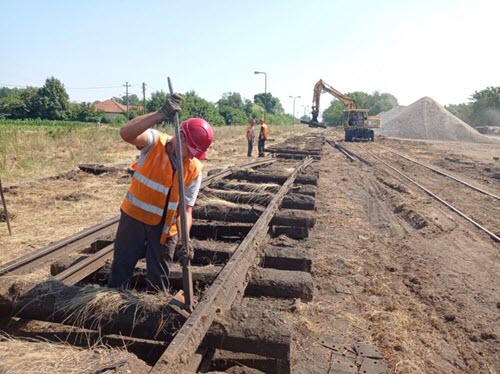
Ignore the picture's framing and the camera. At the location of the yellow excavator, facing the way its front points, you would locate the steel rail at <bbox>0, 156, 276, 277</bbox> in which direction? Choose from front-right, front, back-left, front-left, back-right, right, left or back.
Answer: left

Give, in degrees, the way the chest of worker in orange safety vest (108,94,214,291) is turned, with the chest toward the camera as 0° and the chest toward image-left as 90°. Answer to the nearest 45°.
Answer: approximately 315°

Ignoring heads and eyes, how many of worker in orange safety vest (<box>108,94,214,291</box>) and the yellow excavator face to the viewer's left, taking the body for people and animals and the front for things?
1

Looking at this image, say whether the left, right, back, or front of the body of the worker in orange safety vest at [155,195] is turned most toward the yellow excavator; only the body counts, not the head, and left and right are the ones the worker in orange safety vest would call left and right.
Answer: left

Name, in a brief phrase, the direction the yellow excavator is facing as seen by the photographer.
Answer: facing to the left of the viewer

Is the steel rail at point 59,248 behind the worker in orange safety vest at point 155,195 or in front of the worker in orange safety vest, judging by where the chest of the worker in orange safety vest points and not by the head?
behind

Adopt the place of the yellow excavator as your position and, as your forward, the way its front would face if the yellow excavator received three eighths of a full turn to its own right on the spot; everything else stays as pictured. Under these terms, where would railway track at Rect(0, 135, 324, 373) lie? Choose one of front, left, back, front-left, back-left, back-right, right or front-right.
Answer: back-right

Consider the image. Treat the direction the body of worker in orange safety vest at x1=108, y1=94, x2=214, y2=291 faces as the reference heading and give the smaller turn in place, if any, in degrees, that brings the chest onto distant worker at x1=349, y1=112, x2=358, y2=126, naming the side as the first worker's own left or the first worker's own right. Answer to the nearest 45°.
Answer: approximately 90° to the first worker's own left

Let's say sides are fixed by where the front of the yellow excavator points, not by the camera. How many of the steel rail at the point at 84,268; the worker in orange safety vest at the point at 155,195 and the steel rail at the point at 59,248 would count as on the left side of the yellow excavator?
3

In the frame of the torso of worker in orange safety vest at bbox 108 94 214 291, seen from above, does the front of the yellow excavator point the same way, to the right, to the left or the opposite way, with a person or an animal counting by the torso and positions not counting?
the opposite way

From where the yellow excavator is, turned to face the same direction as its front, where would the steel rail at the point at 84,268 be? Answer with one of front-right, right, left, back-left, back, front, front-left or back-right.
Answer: left

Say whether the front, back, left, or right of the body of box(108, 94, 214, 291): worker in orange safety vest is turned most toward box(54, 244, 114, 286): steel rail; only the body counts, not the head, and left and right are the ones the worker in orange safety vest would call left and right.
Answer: back
